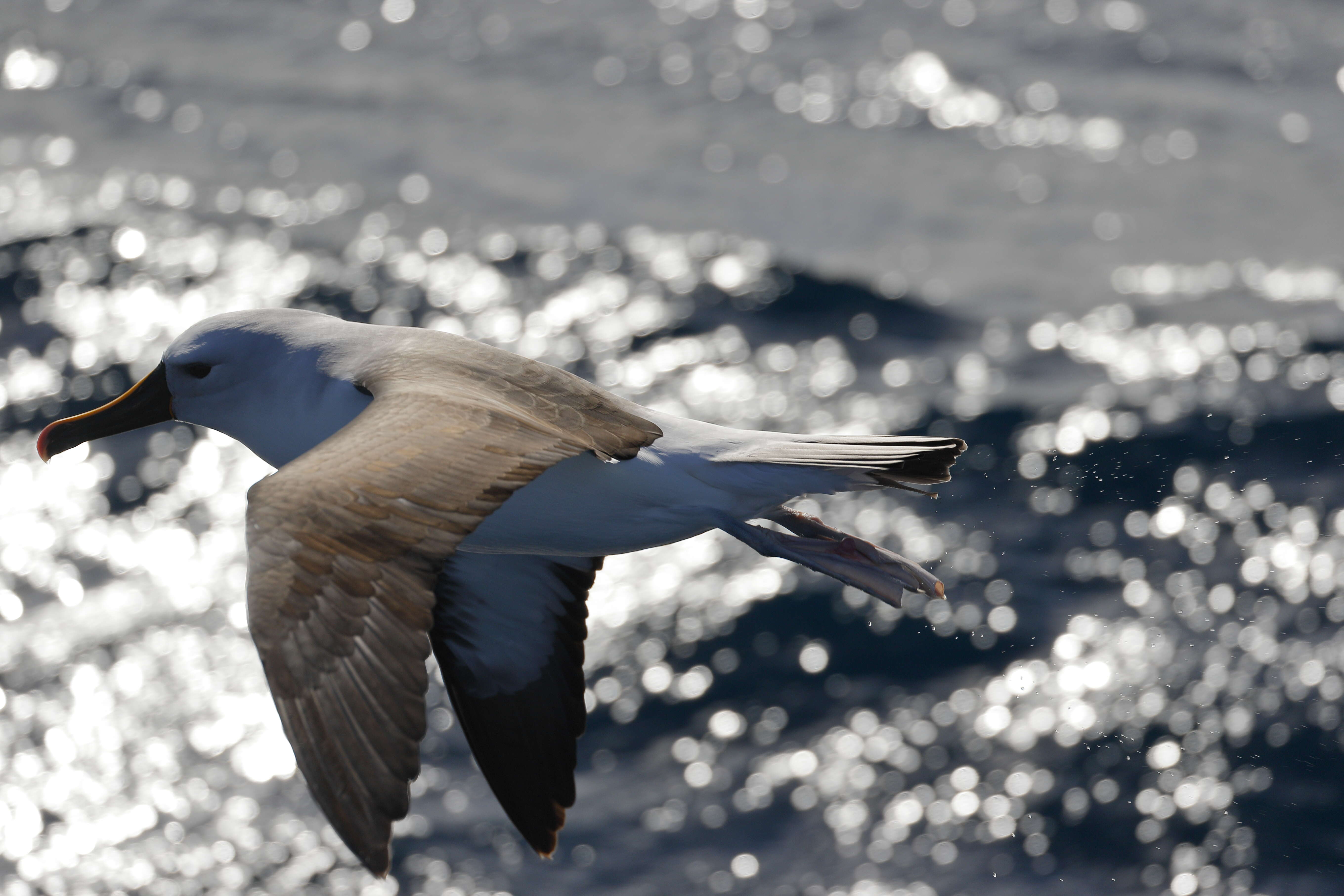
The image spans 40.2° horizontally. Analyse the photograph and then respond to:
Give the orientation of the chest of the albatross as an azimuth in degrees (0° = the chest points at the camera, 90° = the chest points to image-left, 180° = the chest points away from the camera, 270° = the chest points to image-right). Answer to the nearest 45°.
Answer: approximately 90°
